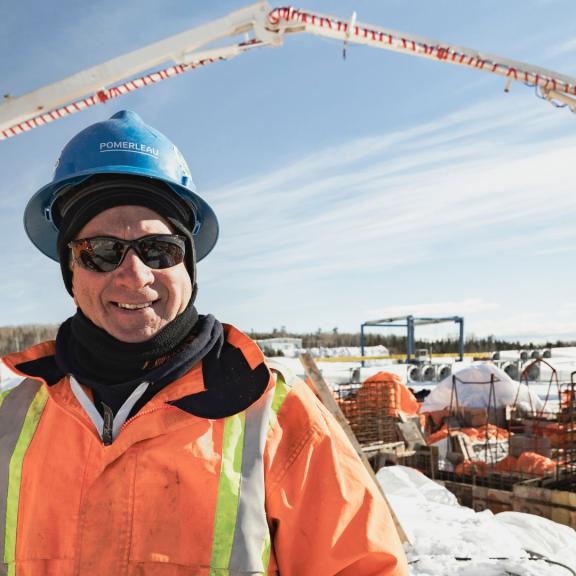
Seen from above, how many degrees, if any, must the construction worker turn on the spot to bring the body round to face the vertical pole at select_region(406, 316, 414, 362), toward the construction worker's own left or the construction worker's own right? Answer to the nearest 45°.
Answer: approximately 180°

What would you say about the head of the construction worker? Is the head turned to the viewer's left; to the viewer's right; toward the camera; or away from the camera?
toward the camera

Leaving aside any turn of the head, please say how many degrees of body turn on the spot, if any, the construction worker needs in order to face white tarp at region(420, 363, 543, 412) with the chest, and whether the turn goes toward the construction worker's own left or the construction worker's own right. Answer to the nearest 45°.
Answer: approximately 135° to the construction worker's own left

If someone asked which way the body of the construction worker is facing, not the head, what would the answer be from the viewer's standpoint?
toward the camera

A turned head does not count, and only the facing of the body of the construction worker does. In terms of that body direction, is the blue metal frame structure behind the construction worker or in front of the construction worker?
behind
